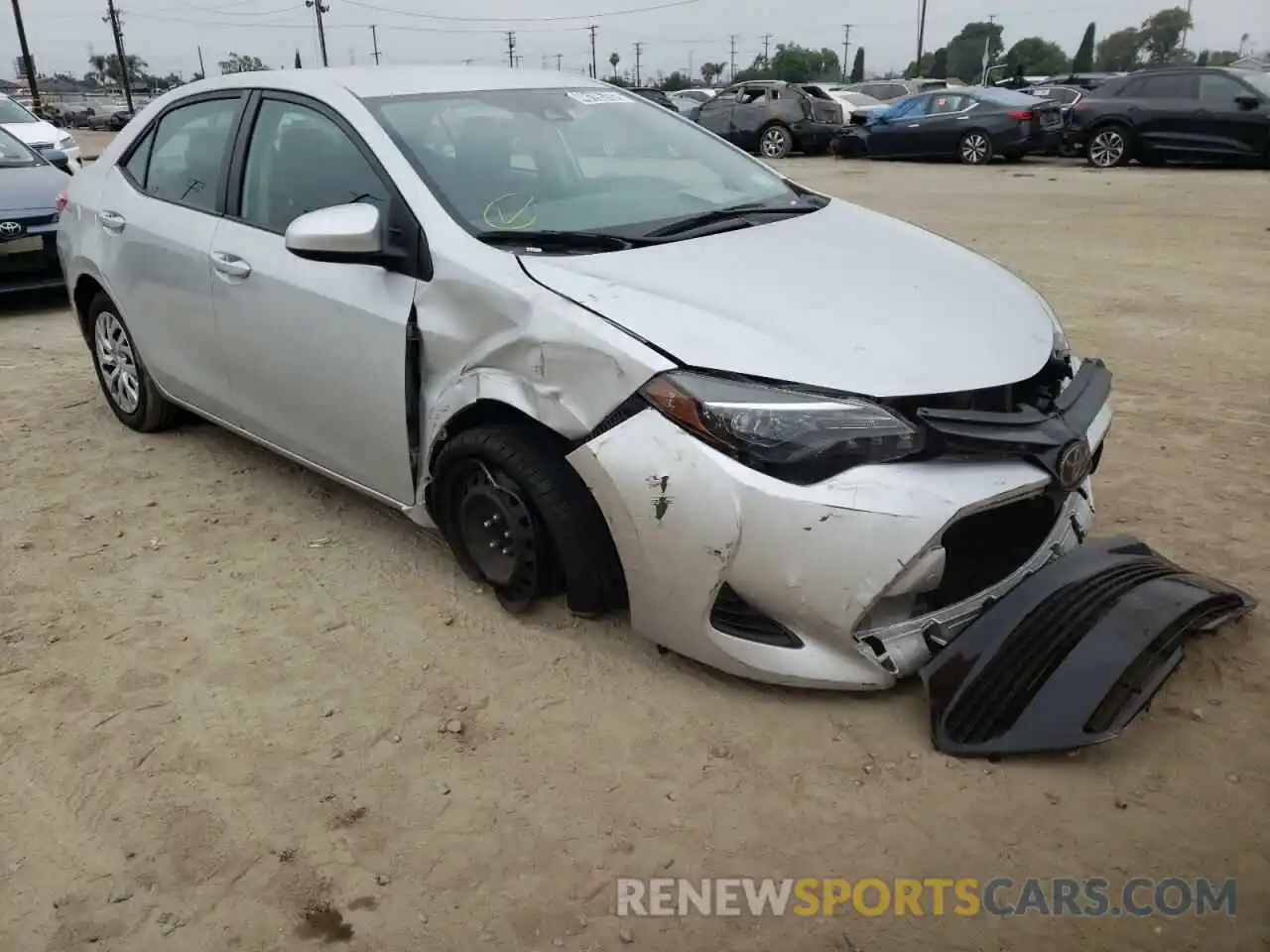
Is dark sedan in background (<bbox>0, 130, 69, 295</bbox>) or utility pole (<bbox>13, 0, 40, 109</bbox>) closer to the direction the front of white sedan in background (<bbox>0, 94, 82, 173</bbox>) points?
the dark sedan in background

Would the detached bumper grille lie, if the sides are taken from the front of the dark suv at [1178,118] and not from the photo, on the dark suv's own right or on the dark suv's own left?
on the dark suv's own right

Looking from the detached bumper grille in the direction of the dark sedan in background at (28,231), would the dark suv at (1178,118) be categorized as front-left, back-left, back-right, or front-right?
front-right

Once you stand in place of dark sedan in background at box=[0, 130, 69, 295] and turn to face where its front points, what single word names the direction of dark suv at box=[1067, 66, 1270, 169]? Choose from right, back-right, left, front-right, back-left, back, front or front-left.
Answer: left

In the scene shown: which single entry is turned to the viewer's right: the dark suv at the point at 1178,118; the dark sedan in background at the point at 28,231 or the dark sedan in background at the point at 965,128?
the dark suv at the point at 1178,118

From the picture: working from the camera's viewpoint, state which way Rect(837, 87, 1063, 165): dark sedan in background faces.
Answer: facing away from the viewer and to the left of the viewer

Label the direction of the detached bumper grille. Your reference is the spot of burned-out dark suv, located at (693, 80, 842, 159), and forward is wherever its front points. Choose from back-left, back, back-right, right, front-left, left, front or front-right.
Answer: back-left

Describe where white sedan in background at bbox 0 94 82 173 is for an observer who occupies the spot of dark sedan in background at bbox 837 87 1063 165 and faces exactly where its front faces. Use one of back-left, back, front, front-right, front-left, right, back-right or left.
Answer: left

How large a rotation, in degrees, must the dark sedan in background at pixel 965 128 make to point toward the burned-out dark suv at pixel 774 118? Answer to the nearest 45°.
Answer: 0° — it already faces it

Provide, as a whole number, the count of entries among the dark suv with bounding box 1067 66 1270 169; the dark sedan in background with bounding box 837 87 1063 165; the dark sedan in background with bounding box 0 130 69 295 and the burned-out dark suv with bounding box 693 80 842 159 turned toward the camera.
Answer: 1

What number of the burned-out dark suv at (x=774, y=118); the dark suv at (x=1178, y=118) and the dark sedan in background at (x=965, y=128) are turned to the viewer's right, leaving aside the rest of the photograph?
1

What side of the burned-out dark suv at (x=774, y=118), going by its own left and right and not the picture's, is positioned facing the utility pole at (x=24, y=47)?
front

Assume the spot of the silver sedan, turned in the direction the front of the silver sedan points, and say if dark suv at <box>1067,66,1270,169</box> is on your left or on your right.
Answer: on your left

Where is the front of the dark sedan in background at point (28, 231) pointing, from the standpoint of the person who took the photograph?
facing the viewer

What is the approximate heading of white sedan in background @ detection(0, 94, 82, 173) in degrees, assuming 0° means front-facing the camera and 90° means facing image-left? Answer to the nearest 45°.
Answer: approximately 315°

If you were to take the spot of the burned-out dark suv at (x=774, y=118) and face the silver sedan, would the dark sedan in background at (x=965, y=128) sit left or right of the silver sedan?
left

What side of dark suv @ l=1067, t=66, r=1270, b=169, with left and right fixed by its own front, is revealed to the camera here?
right

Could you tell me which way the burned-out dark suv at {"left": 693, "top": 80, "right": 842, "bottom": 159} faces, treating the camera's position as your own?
facing away from the viewer and to the left of the viewer

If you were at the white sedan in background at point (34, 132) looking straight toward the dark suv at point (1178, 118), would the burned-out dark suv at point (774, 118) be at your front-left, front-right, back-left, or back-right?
front-left
